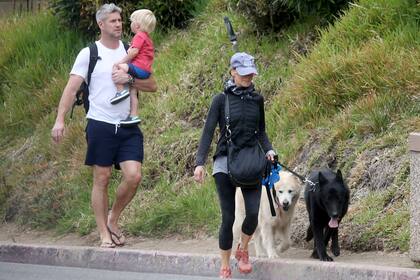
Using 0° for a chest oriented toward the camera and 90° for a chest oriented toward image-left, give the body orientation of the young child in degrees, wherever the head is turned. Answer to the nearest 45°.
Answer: approximately 90°

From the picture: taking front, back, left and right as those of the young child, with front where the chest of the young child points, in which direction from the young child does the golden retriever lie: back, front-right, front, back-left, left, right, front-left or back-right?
back-left

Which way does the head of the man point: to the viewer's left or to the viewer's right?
to the viewer's right

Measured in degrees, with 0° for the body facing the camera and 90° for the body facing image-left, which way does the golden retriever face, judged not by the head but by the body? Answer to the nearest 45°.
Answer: approximately 315°

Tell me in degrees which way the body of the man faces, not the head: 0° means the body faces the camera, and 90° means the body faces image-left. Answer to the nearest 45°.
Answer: approximately 315°

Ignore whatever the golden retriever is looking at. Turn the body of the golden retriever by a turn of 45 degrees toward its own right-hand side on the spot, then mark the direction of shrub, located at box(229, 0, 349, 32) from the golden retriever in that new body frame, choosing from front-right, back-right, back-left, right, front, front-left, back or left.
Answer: back
